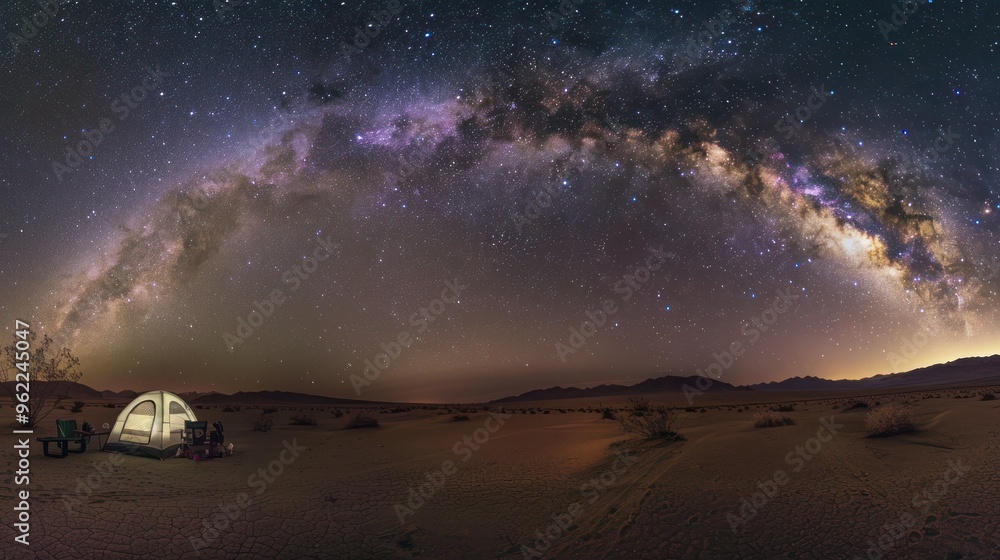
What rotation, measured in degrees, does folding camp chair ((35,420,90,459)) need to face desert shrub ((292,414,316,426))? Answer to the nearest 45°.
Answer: approximately 135° to its left

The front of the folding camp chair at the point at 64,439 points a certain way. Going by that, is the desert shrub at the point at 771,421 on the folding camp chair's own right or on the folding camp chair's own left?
on the folding camp chair's own left
